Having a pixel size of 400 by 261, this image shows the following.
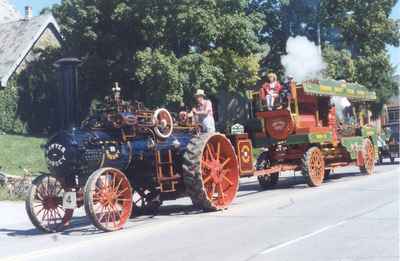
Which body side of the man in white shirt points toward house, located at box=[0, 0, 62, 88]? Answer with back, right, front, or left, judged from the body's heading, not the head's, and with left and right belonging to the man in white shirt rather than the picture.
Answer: right

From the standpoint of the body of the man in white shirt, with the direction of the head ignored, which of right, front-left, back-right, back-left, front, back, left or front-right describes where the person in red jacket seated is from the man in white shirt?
back

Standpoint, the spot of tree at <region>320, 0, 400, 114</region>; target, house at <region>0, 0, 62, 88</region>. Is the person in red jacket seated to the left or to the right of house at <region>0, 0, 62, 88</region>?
left

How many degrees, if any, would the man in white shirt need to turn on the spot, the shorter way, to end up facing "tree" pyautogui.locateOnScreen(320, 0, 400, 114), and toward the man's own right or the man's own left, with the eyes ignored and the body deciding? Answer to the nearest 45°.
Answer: approximately 180°

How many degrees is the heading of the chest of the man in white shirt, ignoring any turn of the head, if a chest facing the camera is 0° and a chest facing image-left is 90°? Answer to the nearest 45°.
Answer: approximately 45°

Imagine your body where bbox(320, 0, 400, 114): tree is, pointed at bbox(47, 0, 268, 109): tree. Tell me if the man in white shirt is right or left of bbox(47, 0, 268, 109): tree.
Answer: left
